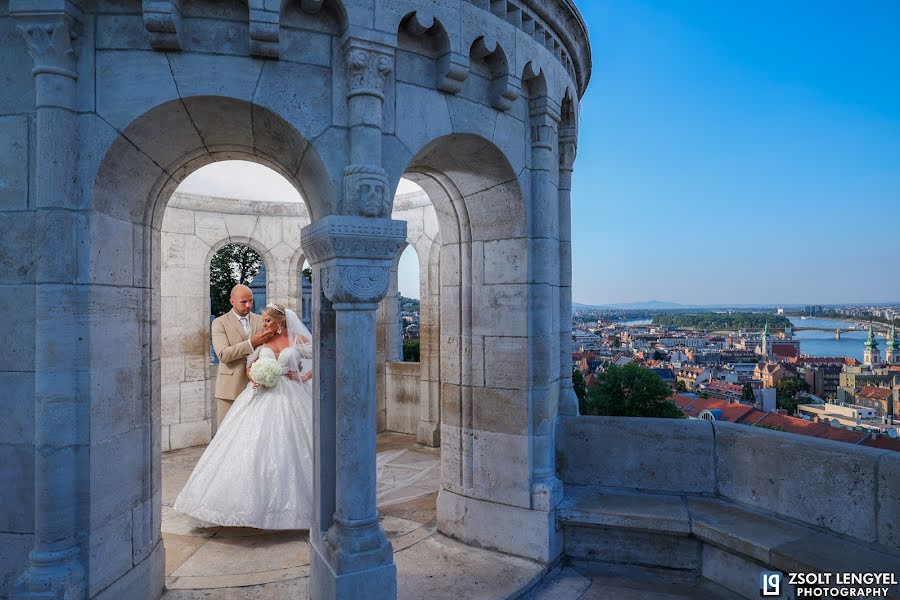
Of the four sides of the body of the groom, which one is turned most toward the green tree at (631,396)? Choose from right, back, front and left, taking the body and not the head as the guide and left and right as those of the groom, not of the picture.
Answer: left

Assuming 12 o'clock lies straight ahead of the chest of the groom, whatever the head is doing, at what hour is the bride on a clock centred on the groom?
The bride is roughly at 1 o'clock from the groom.

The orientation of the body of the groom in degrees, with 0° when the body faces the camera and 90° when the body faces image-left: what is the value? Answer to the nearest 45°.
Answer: approximately 315°

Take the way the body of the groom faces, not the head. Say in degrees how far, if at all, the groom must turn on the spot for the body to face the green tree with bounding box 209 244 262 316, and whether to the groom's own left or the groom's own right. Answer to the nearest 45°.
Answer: approximately 135° to the groom's own left

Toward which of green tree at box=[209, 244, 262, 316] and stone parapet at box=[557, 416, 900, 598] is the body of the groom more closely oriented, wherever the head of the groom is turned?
the stone parapet

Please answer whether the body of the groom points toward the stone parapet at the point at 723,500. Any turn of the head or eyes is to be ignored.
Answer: yes
